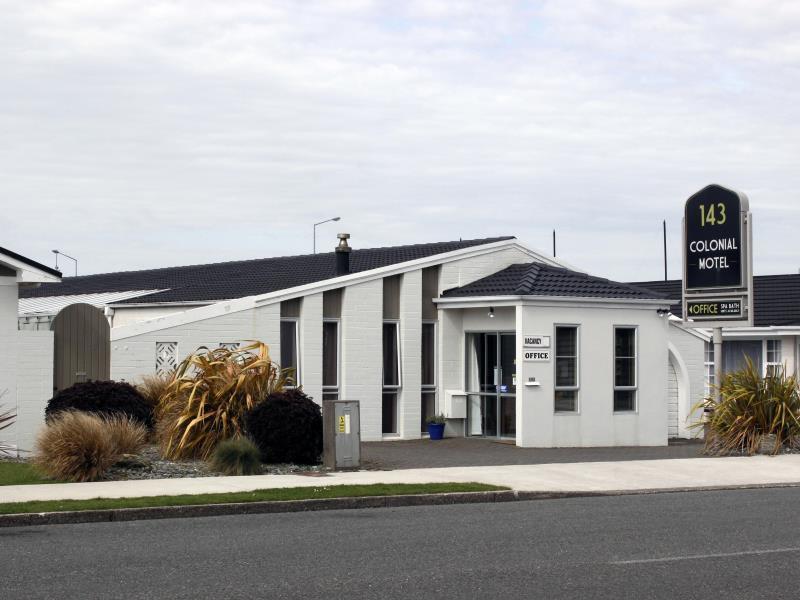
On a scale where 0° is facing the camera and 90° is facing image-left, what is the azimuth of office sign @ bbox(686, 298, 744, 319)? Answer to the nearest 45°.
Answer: approximately 0°

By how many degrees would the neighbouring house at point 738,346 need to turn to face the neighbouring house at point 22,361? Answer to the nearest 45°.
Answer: approximately 45° to its right

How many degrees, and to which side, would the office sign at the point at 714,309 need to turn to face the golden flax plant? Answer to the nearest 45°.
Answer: approximately 45° to its right

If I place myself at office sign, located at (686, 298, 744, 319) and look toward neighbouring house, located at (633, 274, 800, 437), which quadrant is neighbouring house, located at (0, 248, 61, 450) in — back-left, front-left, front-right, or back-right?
back-left
